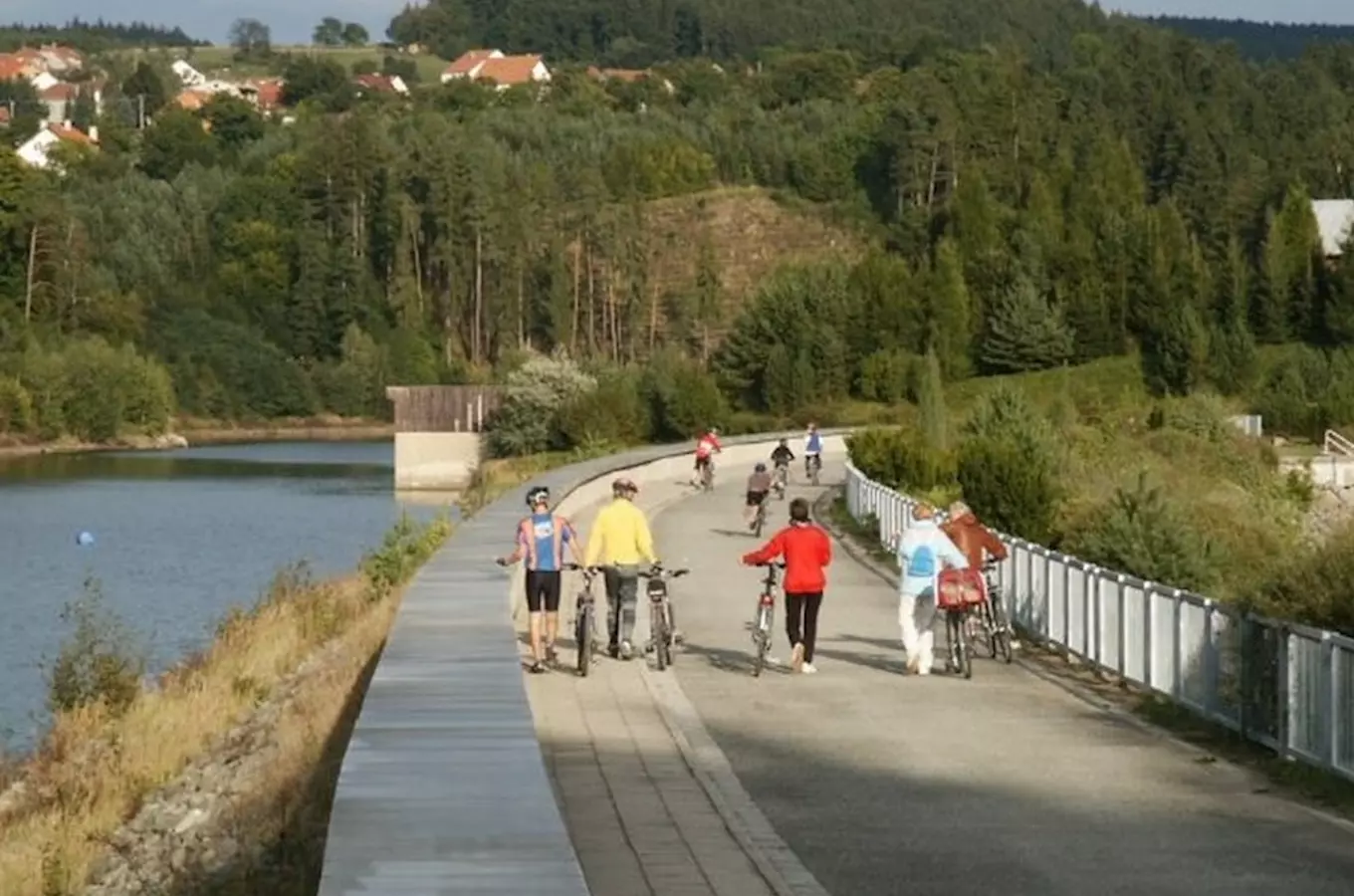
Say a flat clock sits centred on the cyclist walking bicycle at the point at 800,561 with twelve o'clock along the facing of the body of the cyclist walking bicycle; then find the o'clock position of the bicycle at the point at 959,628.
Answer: The bicycle is roughly at 3 o'clock from the cyclist walking bicycle.

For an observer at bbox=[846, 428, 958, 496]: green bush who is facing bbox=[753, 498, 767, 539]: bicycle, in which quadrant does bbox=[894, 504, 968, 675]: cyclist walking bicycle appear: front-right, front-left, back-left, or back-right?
front-left

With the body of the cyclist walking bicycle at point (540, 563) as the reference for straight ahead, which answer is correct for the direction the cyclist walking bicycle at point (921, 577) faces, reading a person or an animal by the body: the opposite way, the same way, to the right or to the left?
the same way

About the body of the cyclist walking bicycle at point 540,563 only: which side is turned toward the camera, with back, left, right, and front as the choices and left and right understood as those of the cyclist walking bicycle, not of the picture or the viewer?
back

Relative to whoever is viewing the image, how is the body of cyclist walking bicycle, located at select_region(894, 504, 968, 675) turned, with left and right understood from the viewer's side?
facing away from the viewer

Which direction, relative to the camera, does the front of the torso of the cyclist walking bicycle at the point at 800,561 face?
away from the camera

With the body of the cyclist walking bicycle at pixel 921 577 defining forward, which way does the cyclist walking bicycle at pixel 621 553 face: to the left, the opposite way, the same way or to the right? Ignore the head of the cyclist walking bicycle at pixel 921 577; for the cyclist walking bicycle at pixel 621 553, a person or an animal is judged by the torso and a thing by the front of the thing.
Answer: the same way

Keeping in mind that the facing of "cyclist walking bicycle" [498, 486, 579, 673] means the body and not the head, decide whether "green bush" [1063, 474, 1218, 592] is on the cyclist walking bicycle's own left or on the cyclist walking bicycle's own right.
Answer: on the cyclist walking bicycle's own right

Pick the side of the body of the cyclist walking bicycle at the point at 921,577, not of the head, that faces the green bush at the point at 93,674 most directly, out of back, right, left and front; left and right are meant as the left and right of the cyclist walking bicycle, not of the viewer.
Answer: left

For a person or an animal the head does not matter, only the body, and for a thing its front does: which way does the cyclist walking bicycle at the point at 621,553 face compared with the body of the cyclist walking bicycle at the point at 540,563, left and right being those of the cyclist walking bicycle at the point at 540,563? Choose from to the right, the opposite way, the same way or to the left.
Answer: the same way

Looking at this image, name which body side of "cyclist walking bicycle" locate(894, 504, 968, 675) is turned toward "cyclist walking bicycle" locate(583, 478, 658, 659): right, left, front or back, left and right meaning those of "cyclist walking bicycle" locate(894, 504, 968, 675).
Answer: left

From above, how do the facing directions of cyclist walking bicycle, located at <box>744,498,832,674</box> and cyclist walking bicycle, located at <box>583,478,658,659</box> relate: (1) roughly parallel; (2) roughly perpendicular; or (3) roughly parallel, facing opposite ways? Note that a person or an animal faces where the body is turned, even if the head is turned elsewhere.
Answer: roughly parallel

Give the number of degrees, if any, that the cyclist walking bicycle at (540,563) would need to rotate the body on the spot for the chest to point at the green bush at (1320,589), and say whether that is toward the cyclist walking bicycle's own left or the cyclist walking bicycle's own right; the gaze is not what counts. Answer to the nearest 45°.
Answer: approximately 135° to the cyclist walking bicycle's own right

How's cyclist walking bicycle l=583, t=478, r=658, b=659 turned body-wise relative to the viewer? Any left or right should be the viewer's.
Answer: facing away from the viewer

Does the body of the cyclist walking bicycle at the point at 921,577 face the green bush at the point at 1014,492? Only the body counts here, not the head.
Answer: yes

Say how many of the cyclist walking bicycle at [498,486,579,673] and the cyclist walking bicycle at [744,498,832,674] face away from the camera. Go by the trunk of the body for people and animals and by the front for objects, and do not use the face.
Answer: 2

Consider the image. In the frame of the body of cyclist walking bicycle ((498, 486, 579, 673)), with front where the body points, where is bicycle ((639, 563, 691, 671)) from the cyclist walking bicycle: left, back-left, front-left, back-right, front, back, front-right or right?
right

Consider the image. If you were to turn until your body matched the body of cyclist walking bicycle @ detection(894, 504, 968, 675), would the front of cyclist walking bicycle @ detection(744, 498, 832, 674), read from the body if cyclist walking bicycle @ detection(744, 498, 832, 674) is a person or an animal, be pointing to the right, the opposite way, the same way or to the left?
the same way
